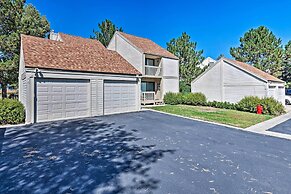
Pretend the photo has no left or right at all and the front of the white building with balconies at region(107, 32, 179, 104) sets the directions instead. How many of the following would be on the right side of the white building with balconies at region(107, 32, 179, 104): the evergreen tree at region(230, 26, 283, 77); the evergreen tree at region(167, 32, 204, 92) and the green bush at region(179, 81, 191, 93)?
0

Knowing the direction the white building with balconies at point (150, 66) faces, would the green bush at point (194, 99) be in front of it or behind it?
in front

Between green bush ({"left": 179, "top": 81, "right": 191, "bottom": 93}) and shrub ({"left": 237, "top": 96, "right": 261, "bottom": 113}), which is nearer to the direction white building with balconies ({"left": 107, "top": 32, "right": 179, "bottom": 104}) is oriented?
the shrub

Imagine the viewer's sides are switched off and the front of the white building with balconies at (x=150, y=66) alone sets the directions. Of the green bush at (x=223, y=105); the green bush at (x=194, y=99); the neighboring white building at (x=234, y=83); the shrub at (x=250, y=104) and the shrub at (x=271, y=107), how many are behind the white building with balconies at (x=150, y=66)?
0

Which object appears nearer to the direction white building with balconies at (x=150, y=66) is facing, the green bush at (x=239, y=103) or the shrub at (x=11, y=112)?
the green bush

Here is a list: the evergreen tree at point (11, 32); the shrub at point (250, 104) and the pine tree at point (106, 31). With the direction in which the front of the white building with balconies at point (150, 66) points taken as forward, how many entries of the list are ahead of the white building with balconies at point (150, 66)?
1

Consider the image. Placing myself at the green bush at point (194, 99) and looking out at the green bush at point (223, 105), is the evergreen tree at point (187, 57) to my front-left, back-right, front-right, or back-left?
back-left

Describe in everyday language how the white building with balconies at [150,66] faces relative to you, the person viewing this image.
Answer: facing the viewer and to the right of the viewer

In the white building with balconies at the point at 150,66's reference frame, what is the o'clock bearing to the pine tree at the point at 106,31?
The pine tree is roughly at 6 o'clock from the white building with balconies.

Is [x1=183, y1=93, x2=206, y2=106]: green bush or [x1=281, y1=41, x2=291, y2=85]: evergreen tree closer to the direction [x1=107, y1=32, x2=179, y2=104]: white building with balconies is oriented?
the green bush

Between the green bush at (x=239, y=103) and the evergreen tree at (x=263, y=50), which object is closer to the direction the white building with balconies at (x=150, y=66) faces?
the green bush

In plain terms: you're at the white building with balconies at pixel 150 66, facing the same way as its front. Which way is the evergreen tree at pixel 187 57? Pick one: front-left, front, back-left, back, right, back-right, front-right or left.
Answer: left

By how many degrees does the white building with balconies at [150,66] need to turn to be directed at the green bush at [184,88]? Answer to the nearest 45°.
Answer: approximately 90° to its left

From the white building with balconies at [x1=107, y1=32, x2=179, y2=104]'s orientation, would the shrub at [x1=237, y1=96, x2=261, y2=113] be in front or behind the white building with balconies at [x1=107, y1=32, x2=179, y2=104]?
in front

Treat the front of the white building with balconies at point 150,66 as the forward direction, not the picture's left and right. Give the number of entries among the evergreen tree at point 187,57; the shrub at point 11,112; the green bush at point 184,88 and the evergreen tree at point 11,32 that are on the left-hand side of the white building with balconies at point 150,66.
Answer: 2
